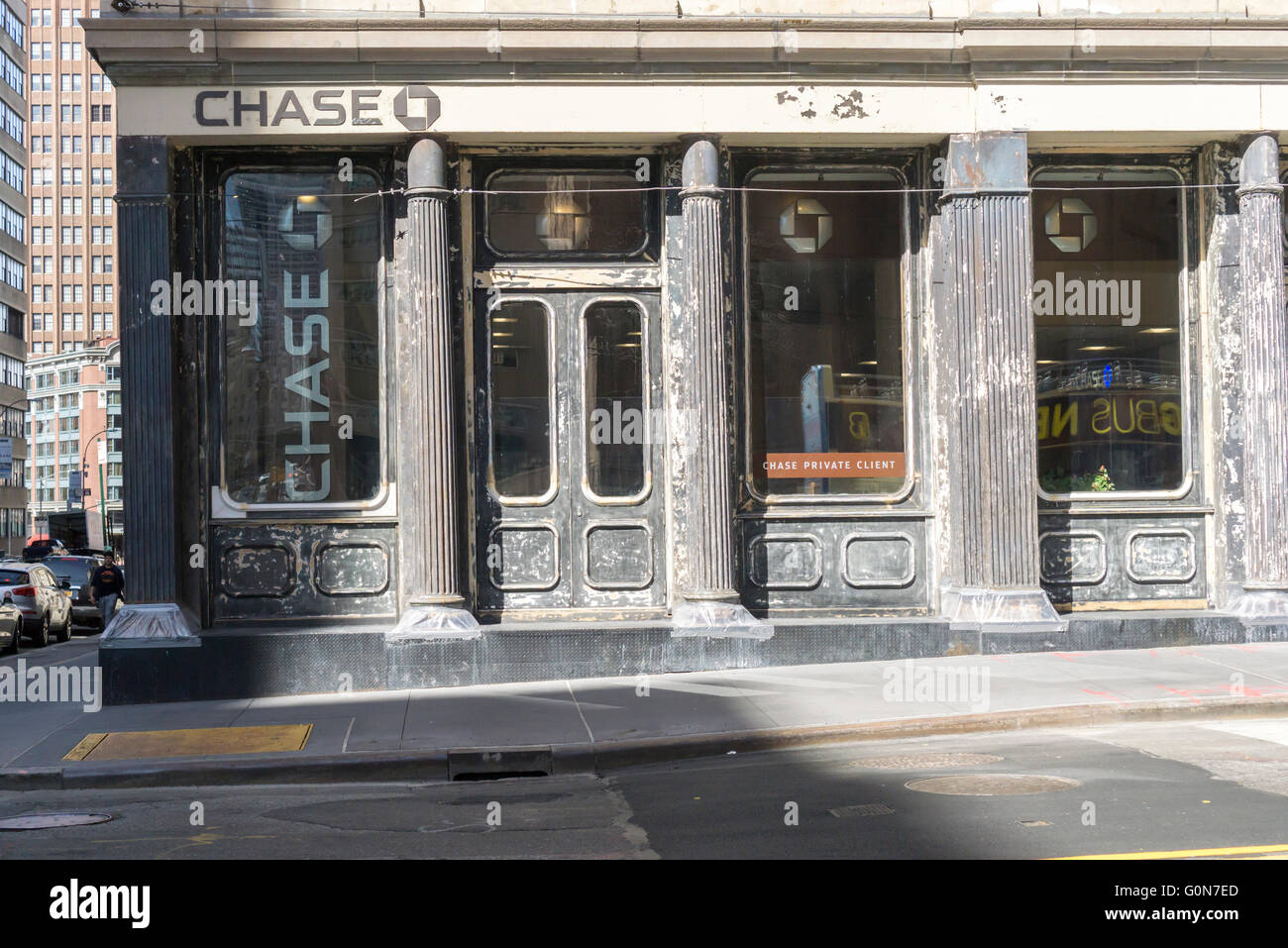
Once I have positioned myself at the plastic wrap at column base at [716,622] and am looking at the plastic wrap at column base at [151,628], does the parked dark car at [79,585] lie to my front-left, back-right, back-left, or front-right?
front-right

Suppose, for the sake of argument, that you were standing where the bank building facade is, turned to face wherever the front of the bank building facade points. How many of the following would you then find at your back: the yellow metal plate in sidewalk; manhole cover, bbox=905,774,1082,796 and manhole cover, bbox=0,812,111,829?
0

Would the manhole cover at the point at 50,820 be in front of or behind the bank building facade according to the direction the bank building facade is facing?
in front

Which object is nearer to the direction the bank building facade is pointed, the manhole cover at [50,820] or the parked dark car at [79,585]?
the manhole cover

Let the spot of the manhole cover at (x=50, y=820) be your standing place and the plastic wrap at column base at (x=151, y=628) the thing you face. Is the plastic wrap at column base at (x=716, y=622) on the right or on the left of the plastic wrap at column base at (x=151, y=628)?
right

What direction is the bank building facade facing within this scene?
toward the camera

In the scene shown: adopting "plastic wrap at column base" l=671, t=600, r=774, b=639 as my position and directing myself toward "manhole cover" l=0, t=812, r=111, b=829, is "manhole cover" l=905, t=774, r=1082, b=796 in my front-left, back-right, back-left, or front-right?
front-left

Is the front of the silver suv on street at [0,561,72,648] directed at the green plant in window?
no

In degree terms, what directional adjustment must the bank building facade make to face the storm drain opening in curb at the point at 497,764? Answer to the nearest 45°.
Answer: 0° — it already faces it

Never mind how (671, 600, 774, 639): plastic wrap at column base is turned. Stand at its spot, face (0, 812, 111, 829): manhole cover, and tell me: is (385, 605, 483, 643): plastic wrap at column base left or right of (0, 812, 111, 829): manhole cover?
right

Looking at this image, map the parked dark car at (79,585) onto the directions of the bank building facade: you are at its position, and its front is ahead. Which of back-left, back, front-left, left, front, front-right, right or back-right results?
back-right
